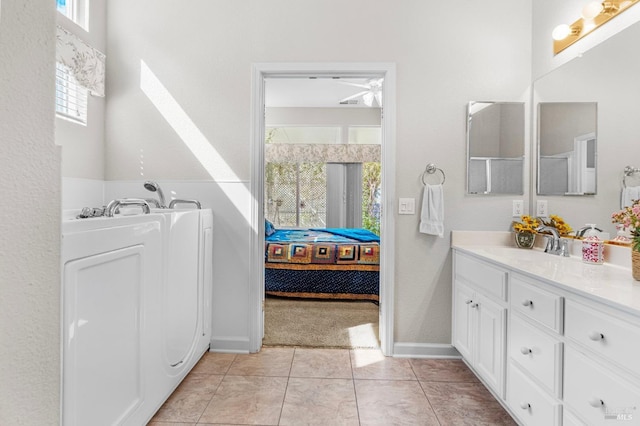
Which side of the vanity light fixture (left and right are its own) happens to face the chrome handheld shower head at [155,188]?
front

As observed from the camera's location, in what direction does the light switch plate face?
facing the viewer

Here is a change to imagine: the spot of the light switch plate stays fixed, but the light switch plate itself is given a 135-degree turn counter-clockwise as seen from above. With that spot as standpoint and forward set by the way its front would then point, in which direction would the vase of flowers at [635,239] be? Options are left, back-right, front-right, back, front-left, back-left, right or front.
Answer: right

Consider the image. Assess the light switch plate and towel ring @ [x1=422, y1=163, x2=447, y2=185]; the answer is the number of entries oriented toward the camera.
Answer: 2

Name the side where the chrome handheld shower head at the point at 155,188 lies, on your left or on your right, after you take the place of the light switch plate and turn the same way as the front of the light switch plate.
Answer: on your right

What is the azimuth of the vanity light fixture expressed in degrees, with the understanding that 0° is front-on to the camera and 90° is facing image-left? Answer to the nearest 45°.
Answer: approximately 45°

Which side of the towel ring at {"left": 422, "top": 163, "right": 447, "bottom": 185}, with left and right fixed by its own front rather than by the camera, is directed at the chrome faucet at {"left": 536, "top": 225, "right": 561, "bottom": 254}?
left

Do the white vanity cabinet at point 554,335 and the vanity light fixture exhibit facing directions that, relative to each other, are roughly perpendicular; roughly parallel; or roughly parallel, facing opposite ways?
roughly parallel

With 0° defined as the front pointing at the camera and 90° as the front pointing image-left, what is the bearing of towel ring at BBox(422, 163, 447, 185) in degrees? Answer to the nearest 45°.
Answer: approximately 0°

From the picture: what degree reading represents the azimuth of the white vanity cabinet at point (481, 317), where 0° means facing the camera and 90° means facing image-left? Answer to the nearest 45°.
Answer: approximately 45°

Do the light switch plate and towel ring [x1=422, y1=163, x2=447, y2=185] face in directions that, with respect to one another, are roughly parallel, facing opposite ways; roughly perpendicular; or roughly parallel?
roughly parallel

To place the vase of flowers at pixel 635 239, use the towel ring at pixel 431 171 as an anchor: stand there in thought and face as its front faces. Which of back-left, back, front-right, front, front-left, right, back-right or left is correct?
front-left
